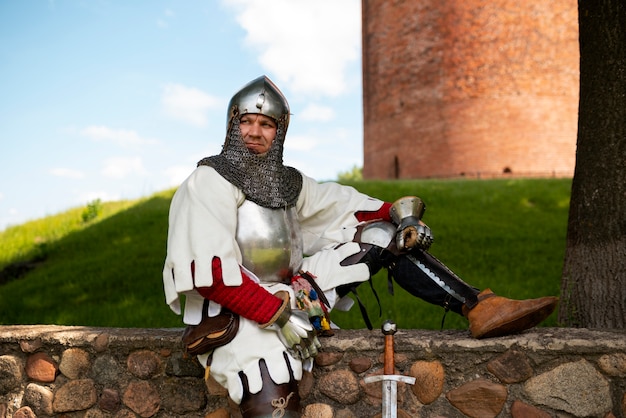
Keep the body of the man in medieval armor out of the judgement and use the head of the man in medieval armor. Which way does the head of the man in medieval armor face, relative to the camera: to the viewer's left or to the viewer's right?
to the viewer's left

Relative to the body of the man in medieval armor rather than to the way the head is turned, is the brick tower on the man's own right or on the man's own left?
on the man's own left

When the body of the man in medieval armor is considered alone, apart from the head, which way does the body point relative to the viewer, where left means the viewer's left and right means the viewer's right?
facing the viewer and to the right of the viewer
